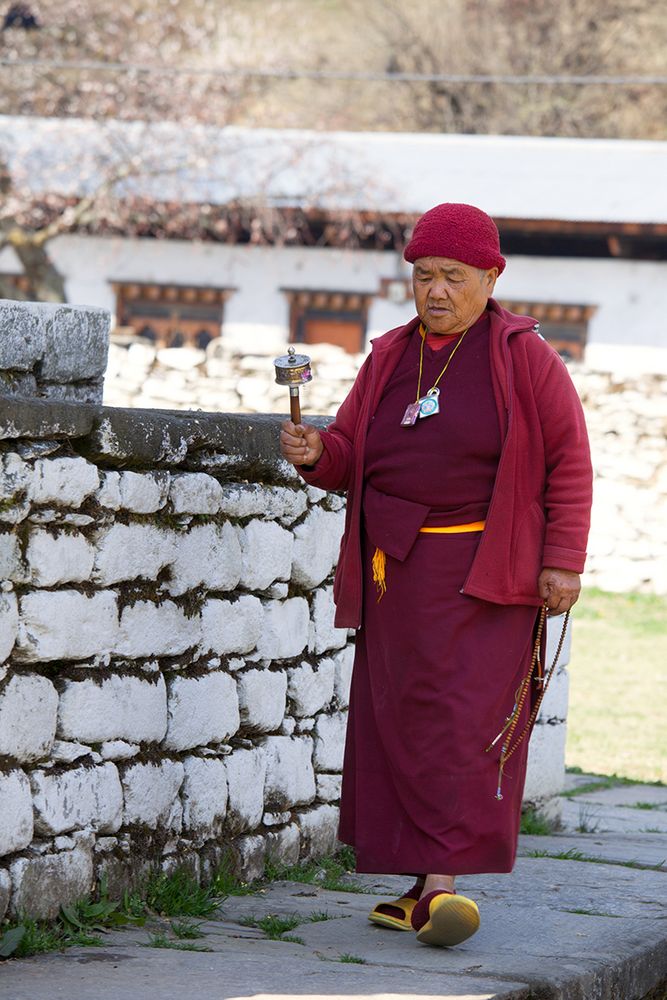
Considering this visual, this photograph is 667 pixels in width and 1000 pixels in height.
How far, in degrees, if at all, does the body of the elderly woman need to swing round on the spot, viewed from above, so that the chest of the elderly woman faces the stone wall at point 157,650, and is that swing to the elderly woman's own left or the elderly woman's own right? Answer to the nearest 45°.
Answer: approximately 45° to the elderly woman's own right

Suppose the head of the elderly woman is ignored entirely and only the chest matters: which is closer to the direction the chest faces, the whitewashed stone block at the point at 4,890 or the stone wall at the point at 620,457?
the whitewashed stone block

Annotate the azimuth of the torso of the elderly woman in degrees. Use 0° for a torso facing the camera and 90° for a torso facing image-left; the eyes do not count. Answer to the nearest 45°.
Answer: approximately 45°

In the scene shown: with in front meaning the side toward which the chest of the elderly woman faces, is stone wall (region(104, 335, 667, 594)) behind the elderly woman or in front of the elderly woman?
behind

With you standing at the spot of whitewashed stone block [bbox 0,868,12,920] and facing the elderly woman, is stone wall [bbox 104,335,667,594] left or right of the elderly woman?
left
